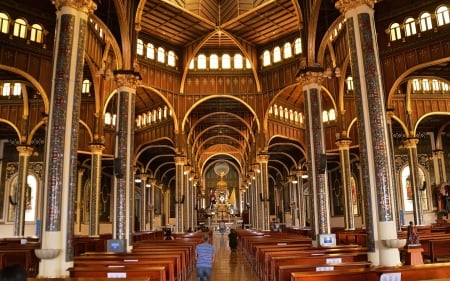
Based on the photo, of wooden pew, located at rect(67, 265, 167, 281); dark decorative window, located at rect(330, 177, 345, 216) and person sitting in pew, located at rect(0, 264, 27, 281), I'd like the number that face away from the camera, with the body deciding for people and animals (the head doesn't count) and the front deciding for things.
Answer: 2

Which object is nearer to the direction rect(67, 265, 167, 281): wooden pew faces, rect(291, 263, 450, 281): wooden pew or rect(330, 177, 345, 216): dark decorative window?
the dark decorative window

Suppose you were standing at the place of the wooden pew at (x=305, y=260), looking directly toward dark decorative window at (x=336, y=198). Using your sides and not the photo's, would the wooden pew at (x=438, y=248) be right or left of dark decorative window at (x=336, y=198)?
right

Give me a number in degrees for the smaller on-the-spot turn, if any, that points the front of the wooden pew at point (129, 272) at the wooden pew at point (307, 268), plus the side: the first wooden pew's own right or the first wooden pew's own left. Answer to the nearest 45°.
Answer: approximately 90° to the first wooden pew's own right

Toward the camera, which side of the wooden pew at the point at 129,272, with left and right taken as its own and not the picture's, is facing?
back

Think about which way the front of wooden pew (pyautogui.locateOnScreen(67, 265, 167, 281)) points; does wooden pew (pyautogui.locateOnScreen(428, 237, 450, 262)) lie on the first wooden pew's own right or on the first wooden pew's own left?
on the first wooden pew's own right

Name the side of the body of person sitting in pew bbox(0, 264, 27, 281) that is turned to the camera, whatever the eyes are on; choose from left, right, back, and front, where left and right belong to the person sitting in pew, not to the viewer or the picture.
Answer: back

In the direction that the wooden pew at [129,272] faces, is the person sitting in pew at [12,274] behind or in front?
behind

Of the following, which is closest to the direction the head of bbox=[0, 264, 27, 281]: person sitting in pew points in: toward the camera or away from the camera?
away from the camera
